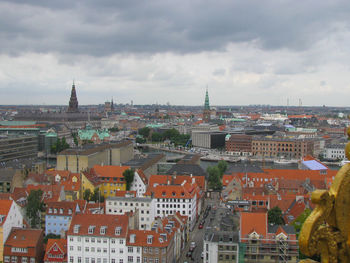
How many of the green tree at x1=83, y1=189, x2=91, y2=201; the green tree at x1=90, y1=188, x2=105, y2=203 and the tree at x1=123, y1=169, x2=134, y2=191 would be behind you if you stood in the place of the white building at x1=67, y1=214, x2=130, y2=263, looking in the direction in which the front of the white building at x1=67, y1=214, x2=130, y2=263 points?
3

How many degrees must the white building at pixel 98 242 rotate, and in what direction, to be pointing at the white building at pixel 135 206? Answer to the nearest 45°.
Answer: approximately 180°

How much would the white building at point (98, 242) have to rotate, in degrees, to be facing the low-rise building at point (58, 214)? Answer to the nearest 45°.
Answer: approximately 135° to its right

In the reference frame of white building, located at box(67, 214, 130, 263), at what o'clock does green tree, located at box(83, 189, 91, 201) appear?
The green tree is roughly at 6 o'clock from the white building.

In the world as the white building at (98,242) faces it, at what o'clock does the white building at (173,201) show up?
the white building at (173,201) is roughly at 7 o'clock from the white building at (98,242).

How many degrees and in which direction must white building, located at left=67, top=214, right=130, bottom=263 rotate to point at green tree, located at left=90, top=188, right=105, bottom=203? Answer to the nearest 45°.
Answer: approximately 180°

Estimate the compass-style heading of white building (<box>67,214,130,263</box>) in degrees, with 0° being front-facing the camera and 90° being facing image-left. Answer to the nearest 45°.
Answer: approximately 0°

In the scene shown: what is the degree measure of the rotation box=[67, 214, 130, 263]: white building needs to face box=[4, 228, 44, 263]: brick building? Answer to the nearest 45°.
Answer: approximately 90° to its right

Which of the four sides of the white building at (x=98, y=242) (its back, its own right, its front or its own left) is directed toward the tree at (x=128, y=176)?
back

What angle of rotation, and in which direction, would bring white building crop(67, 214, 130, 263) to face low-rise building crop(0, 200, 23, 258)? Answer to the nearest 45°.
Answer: approximately 90° to its right

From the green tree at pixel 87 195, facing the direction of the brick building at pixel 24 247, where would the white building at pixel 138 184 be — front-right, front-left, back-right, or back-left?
back-left
